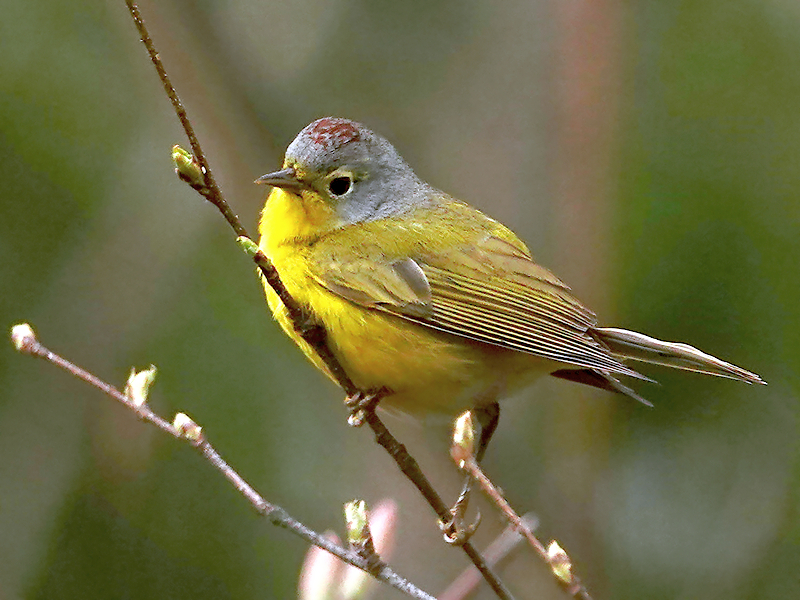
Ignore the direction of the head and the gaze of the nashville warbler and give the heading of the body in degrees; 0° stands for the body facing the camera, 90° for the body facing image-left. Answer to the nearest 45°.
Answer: approximately 90°

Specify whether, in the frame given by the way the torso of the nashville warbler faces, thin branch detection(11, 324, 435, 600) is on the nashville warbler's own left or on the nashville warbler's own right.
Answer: on the nashville warbler's own left

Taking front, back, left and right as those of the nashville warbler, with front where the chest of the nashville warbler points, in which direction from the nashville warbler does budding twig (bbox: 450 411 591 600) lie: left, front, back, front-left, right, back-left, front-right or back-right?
left
